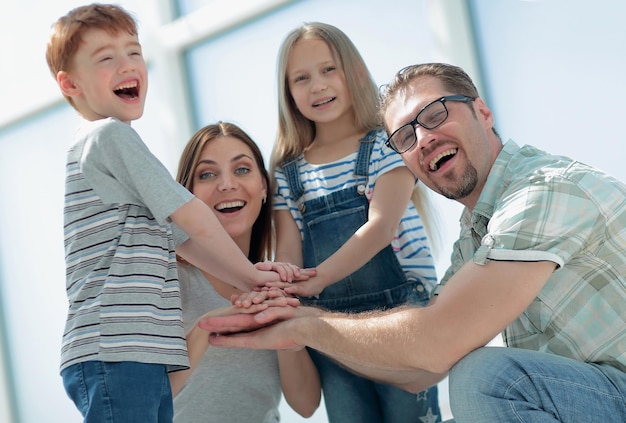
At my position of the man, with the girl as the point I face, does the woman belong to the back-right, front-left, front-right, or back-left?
front-left

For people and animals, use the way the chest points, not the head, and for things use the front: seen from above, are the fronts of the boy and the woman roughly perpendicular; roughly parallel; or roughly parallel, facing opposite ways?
roughly perpendicular

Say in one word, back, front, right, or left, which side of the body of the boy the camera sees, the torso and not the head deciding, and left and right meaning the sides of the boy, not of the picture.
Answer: right

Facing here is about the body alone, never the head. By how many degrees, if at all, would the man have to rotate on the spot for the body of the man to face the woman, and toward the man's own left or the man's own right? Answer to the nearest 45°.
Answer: approximately 45° to the man's own right

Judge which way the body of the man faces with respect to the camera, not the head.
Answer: to the viewer's left

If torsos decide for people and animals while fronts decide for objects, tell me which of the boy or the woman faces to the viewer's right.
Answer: the boy

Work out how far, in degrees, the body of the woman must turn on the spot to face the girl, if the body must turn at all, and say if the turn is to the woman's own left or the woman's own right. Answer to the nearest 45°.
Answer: approximately 90° to the woman's own left

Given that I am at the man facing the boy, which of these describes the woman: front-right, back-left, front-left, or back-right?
front-right

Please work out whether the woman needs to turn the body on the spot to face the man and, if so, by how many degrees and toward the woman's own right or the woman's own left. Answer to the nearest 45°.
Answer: approximately 45° to the woman's own left

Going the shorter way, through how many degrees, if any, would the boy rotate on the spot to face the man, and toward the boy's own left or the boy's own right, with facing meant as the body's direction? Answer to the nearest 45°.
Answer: approximately 45° to the boy's own right

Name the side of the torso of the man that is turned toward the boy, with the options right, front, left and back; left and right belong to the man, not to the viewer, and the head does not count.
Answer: front

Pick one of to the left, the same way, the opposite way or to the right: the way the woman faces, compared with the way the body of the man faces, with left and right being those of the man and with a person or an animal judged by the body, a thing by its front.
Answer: to the left

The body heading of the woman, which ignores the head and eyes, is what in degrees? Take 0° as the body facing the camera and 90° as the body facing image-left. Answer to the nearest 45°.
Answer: approximately 0°

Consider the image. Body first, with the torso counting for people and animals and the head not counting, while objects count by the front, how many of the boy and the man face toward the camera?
0

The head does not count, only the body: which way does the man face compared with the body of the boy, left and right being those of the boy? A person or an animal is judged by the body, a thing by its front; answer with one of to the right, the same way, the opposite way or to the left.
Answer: the opposite way
